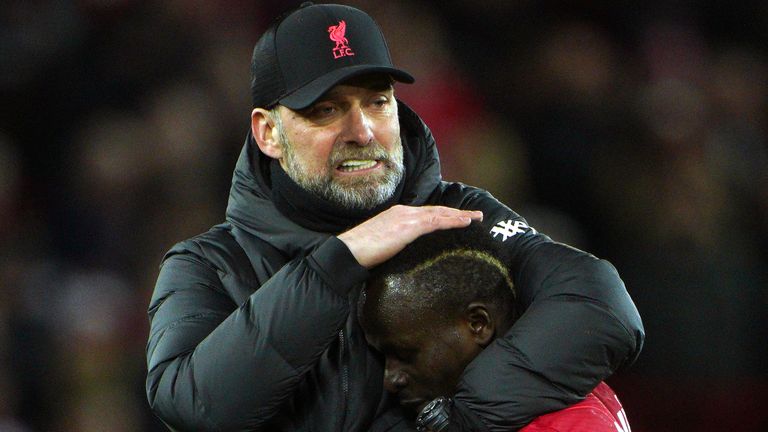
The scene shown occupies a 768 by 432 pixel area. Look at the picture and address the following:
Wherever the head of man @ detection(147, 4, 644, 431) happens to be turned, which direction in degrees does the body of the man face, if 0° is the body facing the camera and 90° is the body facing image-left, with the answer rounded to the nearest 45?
approximately 315°

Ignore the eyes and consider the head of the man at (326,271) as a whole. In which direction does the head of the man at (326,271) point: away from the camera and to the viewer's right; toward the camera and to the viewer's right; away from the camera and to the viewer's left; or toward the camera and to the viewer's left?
toward the camera and to the viewer's right

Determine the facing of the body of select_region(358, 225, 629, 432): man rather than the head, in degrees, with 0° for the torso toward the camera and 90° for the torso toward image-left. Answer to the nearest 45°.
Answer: approximately 90°
